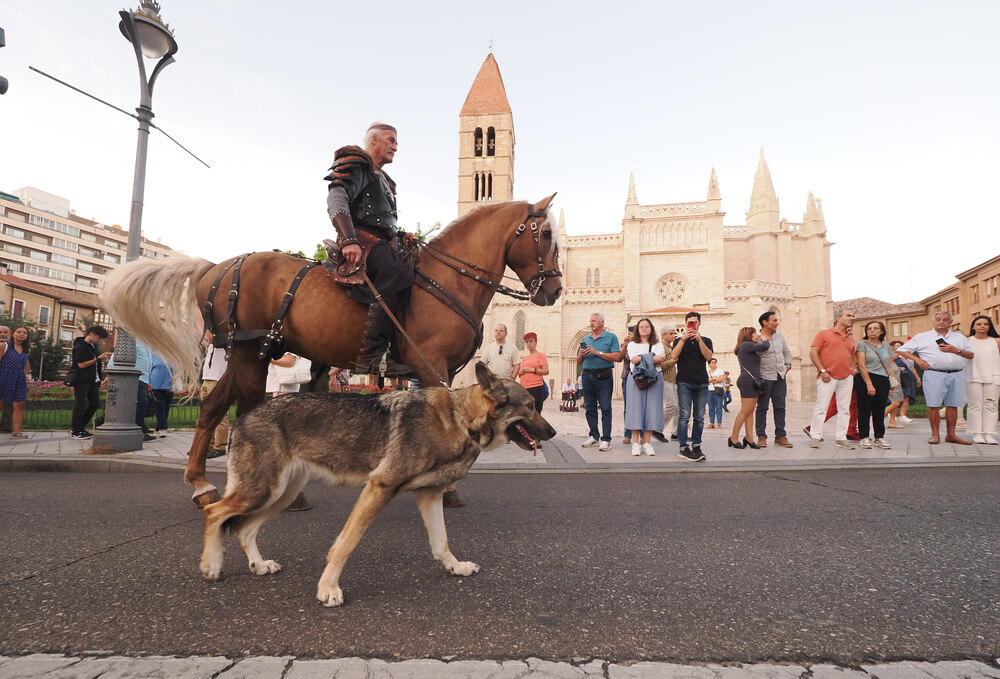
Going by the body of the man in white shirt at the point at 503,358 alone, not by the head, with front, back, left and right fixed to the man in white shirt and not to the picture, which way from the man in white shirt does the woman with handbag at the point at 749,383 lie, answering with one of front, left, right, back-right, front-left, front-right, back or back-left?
left

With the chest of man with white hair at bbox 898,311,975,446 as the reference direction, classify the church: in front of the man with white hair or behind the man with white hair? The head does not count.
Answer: behind

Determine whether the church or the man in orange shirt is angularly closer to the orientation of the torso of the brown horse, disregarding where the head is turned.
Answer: the man in orange shirt

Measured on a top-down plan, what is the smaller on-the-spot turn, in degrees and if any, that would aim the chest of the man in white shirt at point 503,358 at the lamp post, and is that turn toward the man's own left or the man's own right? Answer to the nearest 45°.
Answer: approximately 90° to the man's own right

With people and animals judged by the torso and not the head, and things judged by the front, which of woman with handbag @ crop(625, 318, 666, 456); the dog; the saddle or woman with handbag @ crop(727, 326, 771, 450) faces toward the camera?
woman with handbag @ crop(625, 318, 666, 456)

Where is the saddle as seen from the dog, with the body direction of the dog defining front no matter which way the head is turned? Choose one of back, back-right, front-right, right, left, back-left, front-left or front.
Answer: left

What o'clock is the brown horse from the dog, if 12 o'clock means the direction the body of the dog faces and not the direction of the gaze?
The brown horse is roughly at 8 o'clock from the dog.

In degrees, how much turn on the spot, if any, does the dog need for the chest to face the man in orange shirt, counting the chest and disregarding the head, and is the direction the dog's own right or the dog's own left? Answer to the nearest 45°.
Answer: approximately 45° to the dog's own left

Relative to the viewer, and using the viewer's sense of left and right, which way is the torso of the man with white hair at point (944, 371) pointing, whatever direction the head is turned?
facing the viewer

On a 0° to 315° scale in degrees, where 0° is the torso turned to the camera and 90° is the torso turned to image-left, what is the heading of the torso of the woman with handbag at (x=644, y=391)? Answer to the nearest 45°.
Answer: approximately 0°

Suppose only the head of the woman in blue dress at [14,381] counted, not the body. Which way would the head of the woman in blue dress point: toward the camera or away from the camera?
toward the camera

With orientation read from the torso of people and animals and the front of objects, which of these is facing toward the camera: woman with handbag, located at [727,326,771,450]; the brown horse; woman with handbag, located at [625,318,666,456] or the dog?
woman with handbag, located at [625,318,666,456]

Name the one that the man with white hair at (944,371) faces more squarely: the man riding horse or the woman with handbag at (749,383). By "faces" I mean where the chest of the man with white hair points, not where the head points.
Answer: the man riding horse
